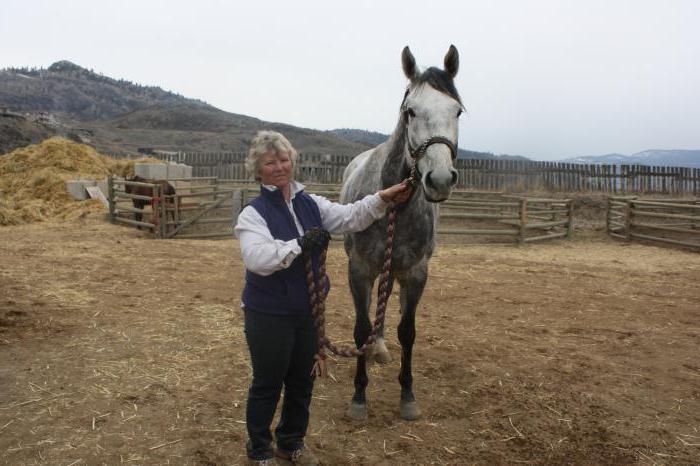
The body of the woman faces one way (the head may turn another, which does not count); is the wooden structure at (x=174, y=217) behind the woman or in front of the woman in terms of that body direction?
behind

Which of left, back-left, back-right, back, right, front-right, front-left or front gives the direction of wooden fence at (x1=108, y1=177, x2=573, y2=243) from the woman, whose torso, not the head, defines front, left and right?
back-left

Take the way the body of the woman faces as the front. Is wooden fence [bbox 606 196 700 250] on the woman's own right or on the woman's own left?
on the woman's own left

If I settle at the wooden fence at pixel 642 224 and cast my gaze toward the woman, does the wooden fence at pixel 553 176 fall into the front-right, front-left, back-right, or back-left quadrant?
back-right

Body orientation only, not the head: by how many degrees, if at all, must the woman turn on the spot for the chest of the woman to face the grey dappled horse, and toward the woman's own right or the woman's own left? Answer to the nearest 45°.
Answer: approximately 90° to the woman's own left

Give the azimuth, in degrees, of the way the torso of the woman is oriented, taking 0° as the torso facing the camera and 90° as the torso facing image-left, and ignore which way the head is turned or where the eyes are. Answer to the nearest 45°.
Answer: approximately 315°
